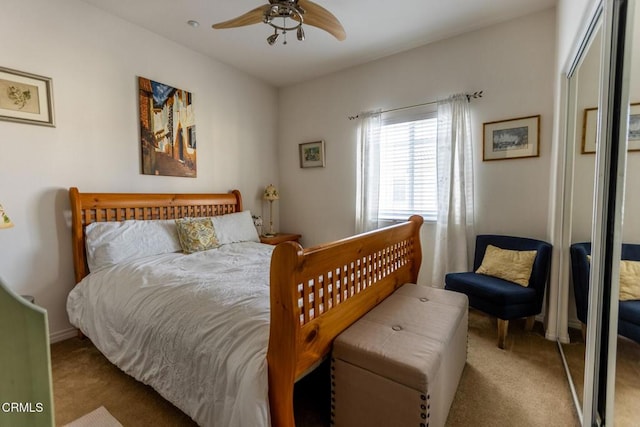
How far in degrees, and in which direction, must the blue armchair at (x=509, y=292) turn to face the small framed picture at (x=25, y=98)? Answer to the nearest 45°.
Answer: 0° — it already faces it

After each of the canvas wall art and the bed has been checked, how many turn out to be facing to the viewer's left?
0

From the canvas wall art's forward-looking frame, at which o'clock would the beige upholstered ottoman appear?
The beige upholstered ottoman is roughly at 1 o'clock from the canvas wall art.

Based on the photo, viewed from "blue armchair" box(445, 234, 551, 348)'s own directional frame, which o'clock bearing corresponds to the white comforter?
The white comforter is roughly at 12 o'clock from the blue armchair.

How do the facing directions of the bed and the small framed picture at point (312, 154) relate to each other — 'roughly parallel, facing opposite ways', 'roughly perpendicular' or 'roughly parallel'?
roughly perpendicular

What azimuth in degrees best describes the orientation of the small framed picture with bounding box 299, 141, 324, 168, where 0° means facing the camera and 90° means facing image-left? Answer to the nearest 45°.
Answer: approximately 45°

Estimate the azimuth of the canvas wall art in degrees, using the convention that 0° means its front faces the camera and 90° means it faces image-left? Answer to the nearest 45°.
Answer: approximately 315°

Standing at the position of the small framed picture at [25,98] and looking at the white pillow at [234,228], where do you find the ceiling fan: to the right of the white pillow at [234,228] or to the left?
right

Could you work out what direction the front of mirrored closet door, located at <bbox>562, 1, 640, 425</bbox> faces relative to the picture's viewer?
facing to the left of the viewer

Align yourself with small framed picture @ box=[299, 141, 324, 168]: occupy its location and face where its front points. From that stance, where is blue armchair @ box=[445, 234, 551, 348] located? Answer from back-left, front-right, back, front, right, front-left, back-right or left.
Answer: left

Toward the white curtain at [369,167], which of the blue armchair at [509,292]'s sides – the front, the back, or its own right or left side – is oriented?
right

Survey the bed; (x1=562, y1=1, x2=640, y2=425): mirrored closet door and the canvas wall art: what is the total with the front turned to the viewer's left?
1

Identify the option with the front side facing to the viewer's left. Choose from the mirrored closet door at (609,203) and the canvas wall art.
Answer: the mirrored closet door

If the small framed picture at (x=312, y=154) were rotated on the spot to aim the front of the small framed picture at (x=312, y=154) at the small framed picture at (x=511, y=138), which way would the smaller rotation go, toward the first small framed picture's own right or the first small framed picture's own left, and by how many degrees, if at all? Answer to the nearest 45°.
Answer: approximately 90° to the first small framed picture's own left

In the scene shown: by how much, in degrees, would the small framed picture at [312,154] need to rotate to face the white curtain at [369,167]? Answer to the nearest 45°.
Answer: approximately 90° to its left
